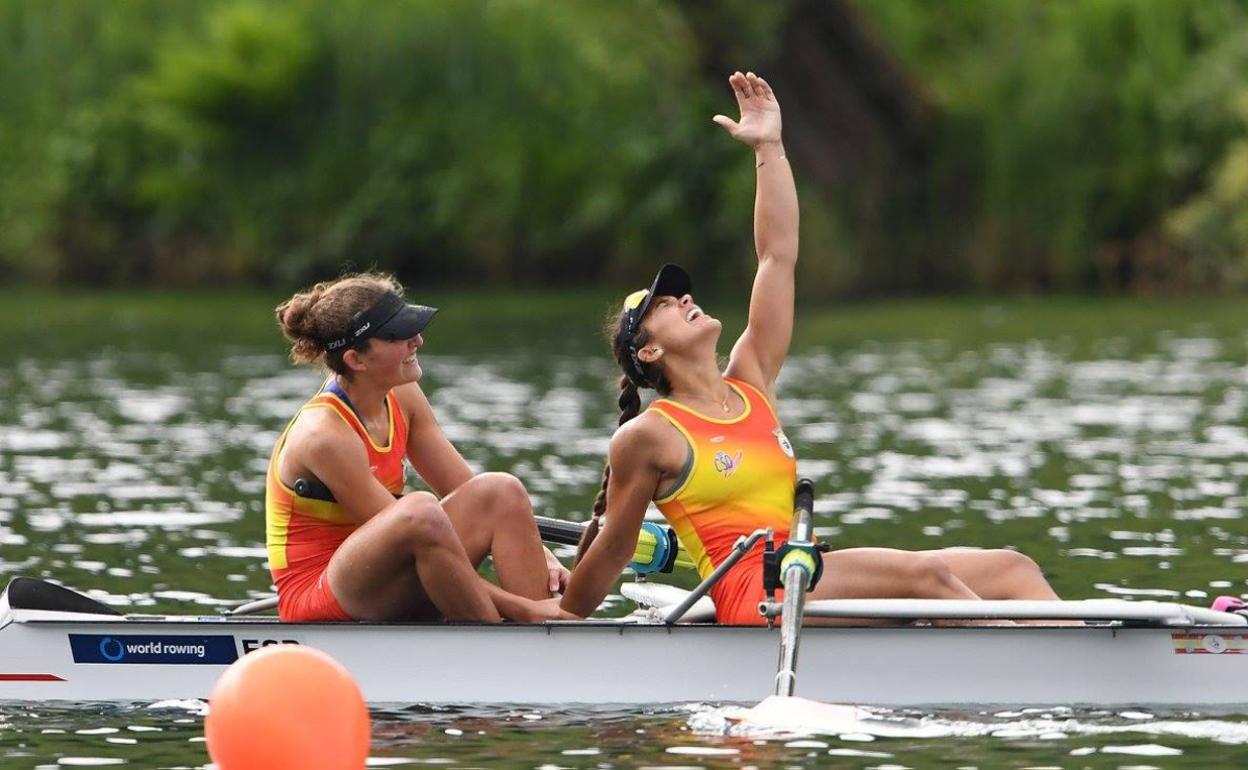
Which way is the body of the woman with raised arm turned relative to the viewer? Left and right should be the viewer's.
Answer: facing the viewer and to the right of the viewer

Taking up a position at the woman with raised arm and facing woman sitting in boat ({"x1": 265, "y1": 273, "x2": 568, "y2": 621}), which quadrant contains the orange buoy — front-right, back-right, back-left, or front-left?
front-left

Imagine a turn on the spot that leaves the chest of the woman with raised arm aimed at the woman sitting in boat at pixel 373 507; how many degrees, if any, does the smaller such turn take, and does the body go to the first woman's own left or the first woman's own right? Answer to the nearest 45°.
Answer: approximately 135° to the first woman's own right

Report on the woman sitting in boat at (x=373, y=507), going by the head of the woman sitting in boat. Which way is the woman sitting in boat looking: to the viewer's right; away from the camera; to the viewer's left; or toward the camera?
to the viewer's right

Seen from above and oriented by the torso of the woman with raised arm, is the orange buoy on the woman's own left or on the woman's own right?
on the woman's own right

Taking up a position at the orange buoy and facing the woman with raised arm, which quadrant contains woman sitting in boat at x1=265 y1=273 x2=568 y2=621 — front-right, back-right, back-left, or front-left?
front-left
